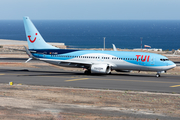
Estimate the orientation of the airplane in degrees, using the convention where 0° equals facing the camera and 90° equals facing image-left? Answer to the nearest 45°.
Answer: approximately 315°
